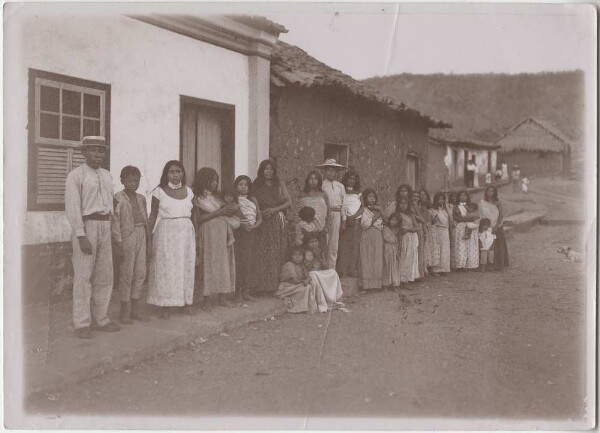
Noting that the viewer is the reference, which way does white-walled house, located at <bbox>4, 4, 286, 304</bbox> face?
facing the viewer and to the right of the viewer

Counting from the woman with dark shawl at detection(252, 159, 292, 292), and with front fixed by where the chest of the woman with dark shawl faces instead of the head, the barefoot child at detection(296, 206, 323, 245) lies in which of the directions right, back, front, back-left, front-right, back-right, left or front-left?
back-left

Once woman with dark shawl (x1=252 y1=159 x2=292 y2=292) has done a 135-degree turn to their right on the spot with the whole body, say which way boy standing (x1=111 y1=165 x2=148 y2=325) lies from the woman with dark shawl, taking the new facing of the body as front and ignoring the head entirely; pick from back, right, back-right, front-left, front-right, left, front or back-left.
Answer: left

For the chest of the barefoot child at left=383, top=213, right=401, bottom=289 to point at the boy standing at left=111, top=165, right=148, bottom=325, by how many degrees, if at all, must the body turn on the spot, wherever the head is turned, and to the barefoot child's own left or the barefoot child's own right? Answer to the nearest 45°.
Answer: approximately 45° to the barefoot child's own right

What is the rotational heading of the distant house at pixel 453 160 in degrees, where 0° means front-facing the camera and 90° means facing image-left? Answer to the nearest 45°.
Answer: approximately 315°

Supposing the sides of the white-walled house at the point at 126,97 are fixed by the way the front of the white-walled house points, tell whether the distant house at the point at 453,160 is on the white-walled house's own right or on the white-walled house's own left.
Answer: on the white-walled house's own left
